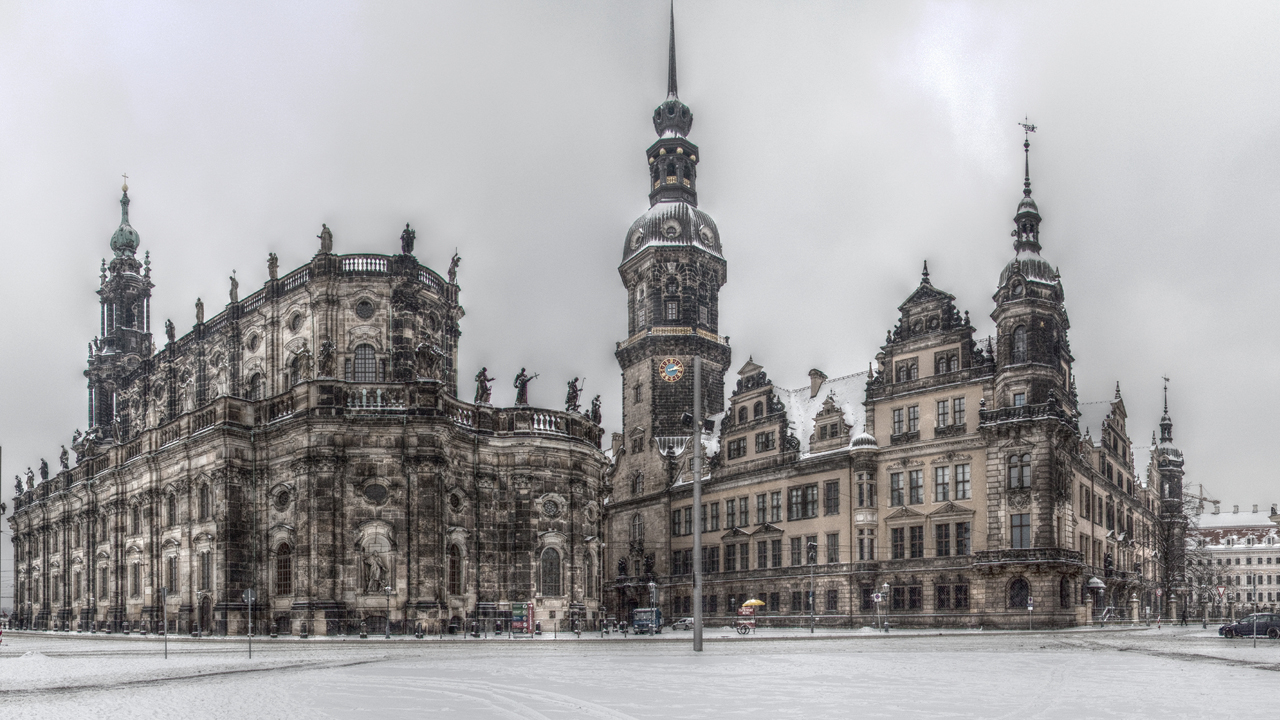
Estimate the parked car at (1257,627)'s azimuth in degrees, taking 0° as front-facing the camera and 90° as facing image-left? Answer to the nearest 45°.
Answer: approximately 90°
